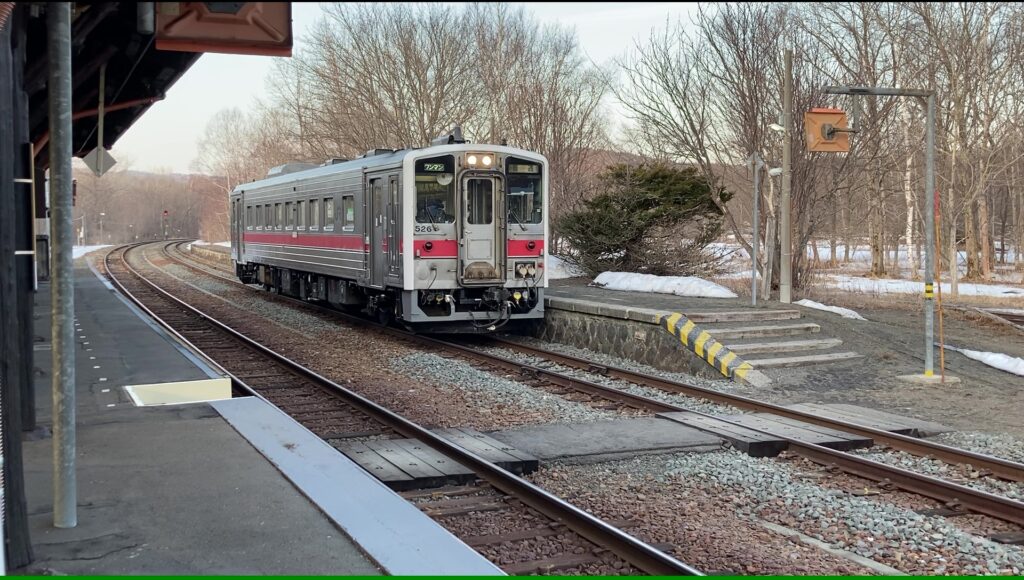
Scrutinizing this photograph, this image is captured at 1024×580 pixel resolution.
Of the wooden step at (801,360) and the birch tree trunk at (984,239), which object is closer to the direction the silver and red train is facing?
the wooden step

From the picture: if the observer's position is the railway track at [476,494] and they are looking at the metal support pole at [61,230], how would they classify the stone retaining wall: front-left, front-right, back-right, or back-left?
back-right

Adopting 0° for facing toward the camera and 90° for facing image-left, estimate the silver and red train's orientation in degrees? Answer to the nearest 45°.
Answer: approximately 315°

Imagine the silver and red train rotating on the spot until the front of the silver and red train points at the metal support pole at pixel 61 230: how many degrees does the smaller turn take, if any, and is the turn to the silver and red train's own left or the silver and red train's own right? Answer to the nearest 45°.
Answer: approximately 45° to the silver and red train's own right

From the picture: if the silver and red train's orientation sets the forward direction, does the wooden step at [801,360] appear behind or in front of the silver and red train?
in front

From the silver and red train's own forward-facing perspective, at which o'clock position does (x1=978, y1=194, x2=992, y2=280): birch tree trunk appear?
The birch tree trunk is roughly at 9 o'clock from the silver and red train.
